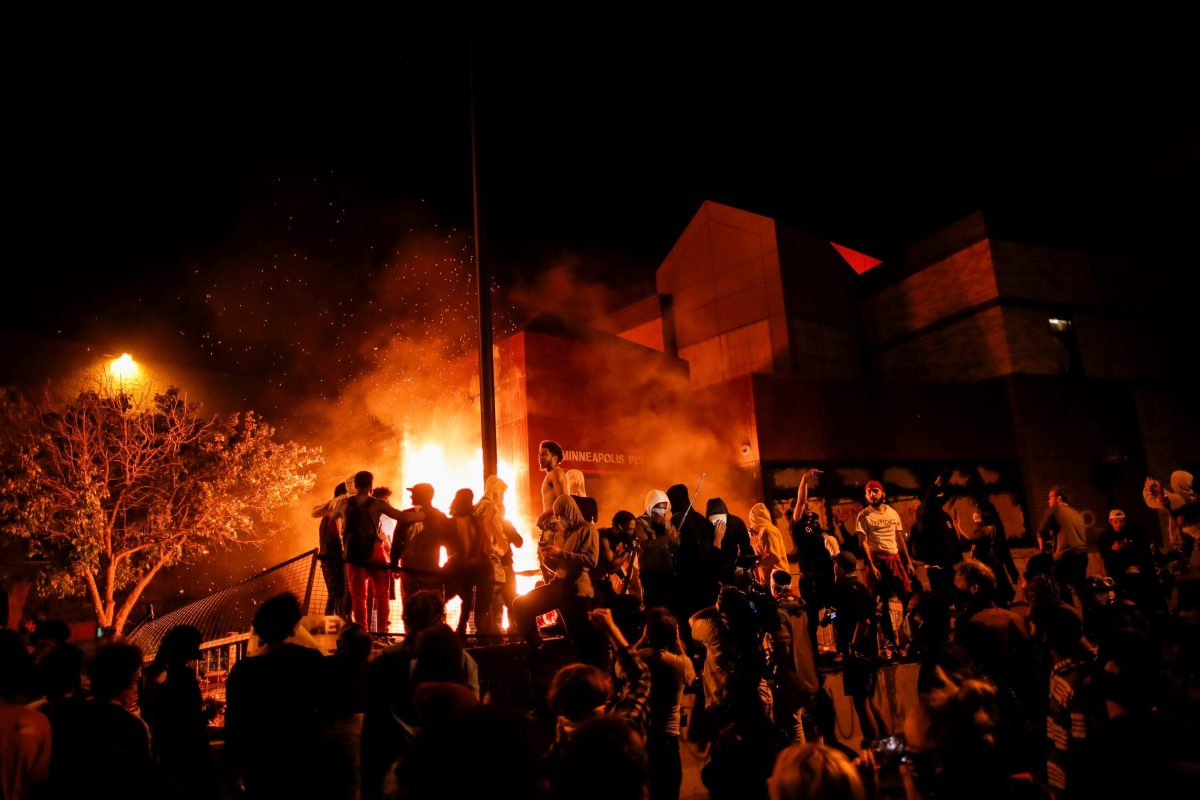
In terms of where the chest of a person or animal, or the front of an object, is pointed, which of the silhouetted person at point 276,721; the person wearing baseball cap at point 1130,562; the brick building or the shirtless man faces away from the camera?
the silhouetted person

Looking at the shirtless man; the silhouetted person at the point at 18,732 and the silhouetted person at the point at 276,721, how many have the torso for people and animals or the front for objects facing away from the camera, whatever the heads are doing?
2

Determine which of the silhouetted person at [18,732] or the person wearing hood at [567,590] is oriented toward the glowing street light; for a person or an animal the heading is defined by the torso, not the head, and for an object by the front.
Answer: the silhouetted person

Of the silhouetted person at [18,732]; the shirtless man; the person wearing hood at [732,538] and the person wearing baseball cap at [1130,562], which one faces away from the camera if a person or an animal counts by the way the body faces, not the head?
the silhouetted person

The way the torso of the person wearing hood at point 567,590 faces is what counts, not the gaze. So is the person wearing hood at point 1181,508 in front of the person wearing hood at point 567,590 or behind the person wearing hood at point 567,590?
behind

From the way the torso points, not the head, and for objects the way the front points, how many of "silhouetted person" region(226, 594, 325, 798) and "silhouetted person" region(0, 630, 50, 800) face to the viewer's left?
0

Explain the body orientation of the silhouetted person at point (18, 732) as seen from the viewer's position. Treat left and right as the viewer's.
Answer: facing away from the viewer

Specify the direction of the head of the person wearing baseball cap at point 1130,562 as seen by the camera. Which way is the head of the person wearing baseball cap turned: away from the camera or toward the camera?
toward the camera

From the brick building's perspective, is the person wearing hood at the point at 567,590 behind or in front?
in front

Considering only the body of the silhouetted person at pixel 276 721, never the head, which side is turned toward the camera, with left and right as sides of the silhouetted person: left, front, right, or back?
back

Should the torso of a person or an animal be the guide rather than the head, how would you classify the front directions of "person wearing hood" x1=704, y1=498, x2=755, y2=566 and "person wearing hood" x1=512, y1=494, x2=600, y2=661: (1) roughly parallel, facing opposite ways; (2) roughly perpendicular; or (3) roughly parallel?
roughly parallel

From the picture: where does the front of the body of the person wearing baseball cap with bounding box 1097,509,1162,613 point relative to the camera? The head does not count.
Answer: toward the camera

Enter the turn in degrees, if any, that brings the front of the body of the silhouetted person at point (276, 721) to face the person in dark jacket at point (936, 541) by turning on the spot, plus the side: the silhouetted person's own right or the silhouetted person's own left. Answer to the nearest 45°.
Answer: approximately 90° to the silhouetted person's own right

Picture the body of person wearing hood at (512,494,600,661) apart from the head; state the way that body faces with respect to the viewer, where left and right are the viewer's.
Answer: facing the viewer and to the left of the viewer
